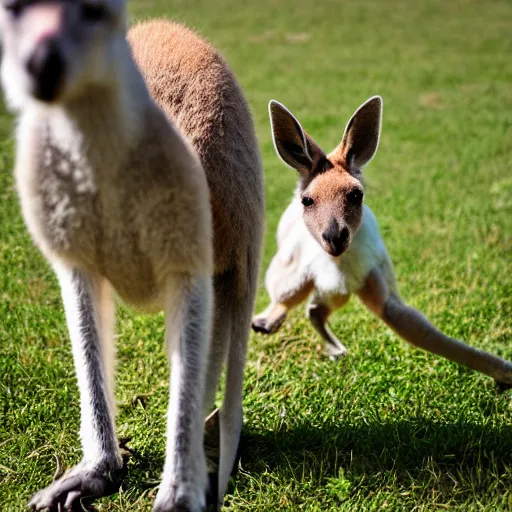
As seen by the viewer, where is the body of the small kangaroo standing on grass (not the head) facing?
toward the camera

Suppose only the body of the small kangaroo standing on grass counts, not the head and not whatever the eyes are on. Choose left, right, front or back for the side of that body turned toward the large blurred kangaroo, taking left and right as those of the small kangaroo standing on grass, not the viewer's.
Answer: front
